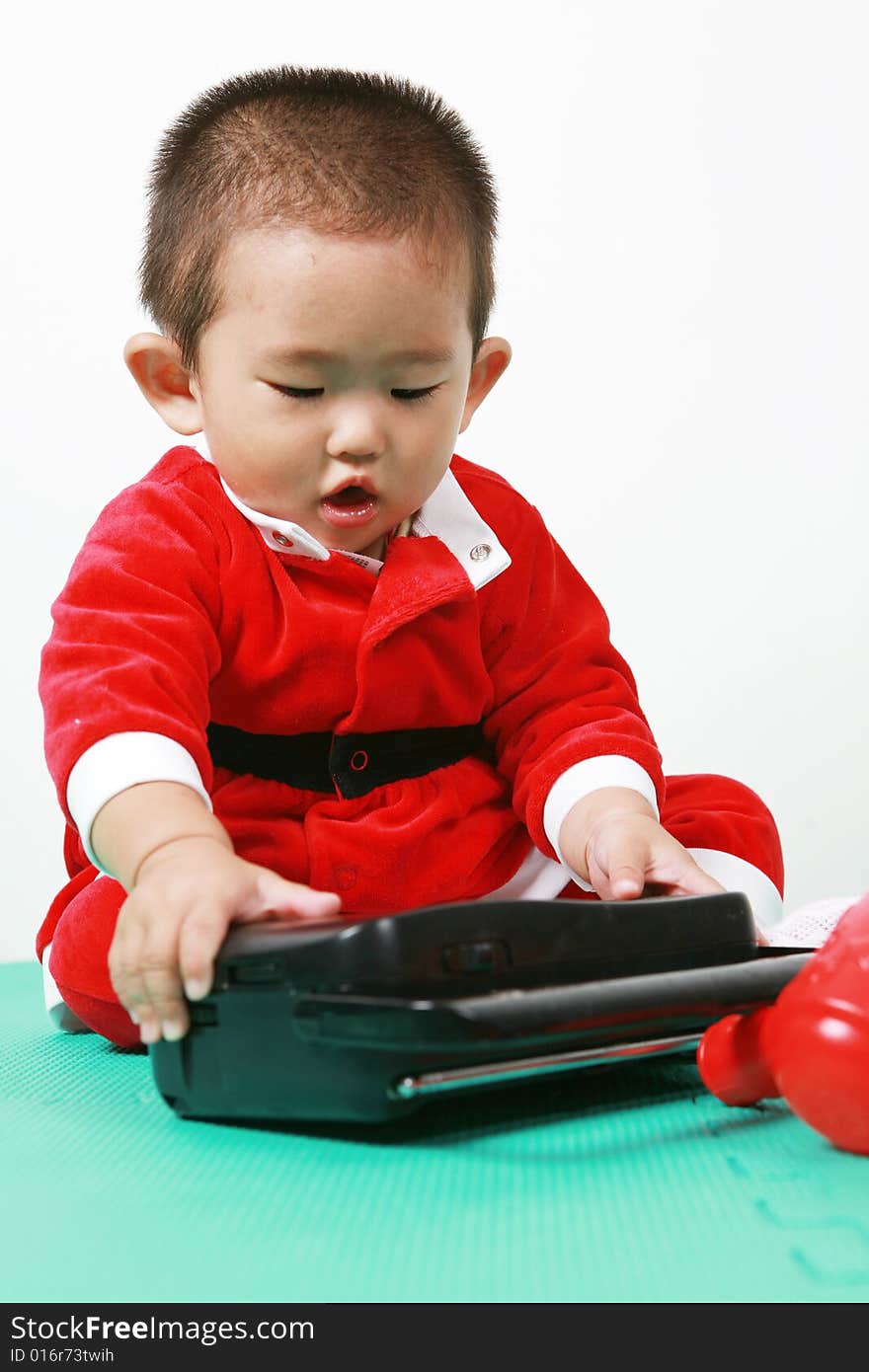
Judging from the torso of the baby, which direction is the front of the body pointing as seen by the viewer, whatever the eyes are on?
toward the camera
